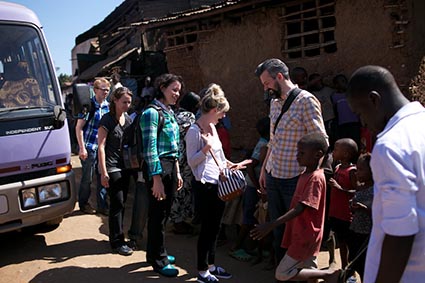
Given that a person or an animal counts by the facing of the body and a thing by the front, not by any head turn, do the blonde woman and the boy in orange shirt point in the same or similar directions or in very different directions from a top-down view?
very different directions

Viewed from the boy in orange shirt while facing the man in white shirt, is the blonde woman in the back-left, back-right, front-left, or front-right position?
back-right

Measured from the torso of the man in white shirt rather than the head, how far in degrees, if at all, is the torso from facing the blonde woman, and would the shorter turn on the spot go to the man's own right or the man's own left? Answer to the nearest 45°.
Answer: approximately 45° to the man's own right

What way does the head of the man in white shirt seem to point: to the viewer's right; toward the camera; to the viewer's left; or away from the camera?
to the viewer's left

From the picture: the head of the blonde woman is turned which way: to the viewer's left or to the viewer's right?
to the viewer's right

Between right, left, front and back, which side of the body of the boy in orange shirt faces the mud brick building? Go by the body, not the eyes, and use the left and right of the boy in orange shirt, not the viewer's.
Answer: right

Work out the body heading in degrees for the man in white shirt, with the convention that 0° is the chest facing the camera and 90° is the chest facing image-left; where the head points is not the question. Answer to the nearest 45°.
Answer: approximately 90°

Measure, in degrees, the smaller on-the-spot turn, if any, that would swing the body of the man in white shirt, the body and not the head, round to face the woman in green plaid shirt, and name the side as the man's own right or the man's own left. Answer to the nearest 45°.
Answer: approximately 45° to the man's own right

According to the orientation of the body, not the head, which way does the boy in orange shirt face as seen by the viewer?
to the viewer's left

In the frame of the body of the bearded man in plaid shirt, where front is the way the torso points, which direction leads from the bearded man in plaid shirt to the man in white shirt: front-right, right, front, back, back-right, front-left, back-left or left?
front-left

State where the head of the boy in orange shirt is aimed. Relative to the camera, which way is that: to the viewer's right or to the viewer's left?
to the viewer's left

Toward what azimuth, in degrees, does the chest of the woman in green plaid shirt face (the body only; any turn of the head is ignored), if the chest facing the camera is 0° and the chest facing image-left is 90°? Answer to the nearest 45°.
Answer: approximately 315°

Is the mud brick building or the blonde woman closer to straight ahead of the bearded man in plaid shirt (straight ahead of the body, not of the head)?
the blonde woman
